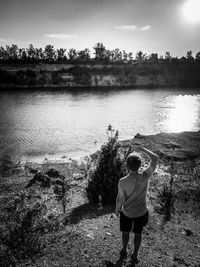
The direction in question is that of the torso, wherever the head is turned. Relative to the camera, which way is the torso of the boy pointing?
away from the camera

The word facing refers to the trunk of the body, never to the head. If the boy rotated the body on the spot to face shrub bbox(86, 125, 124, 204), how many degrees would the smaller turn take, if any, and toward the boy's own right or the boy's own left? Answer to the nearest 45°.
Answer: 0° — they already face it
